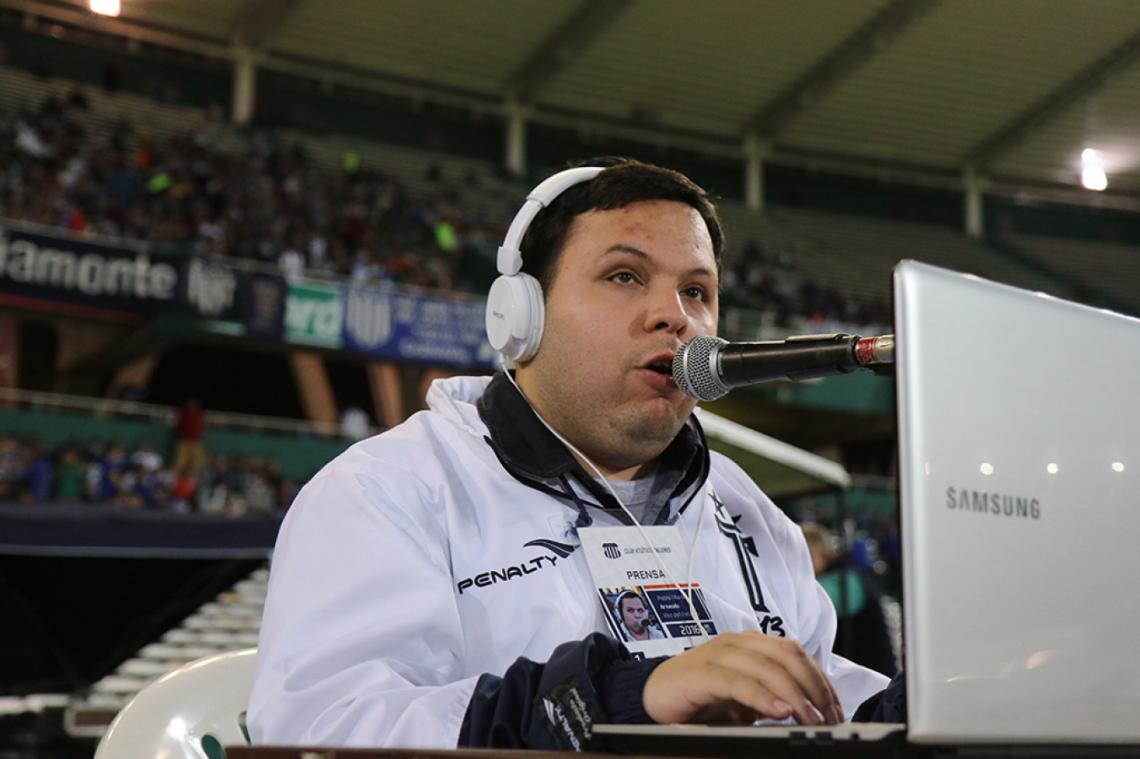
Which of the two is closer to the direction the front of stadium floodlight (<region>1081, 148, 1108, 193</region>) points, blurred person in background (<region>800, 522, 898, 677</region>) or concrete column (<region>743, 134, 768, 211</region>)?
the blurred person in background

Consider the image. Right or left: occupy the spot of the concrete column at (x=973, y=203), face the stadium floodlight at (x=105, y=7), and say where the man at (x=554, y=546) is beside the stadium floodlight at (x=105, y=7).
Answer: left

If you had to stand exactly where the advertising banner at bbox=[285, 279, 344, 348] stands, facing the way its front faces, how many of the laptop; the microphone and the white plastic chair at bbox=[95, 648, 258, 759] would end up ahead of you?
3

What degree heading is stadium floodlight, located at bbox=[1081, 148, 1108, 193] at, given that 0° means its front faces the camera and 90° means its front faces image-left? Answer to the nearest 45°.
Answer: approximately 0°

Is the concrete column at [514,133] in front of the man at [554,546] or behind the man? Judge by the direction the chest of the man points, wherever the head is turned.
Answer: behind

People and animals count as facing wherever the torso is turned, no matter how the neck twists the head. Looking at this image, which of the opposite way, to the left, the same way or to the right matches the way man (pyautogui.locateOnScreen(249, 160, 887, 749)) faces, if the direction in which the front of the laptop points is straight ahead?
the opposite way

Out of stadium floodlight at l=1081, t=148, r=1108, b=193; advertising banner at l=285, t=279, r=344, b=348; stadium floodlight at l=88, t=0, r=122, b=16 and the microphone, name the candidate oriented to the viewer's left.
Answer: the microphone

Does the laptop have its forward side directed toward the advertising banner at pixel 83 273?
yes

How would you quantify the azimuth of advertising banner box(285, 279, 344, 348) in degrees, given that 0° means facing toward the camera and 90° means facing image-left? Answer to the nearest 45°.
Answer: approximately 0°

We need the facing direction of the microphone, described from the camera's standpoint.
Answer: facing to the left of the viewer
